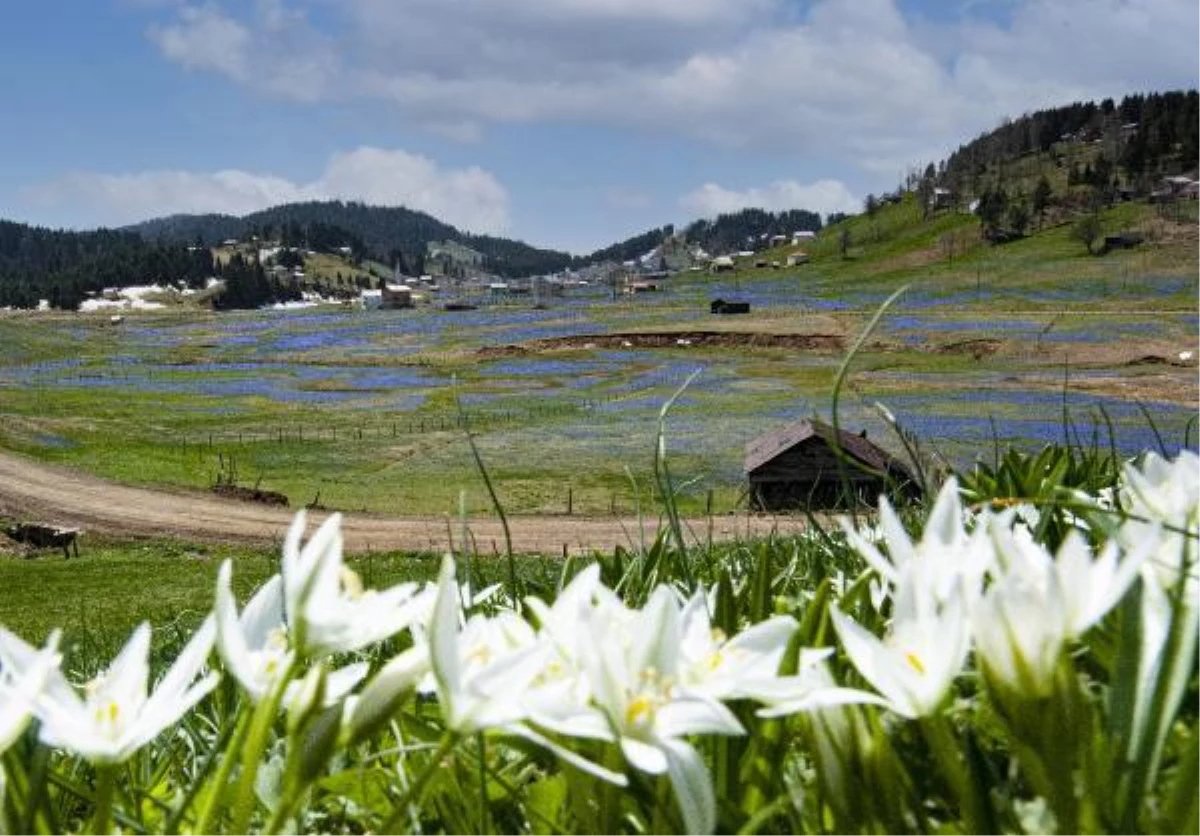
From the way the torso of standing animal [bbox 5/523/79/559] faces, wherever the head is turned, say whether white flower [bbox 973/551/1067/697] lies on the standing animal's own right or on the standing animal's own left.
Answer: on the standing animal's own left

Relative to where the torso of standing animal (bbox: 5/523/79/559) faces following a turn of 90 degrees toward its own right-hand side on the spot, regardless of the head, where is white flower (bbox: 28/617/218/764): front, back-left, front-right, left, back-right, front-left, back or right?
back

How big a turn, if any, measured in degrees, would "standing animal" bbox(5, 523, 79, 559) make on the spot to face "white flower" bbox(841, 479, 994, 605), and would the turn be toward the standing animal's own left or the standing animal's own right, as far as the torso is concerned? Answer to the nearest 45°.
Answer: approximately 90° to the standing animal's own left

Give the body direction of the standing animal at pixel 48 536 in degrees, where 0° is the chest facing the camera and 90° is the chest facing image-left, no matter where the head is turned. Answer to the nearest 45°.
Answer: approximately 90°

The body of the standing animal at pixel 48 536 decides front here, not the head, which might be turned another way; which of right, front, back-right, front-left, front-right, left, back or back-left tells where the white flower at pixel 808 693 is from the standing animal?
left

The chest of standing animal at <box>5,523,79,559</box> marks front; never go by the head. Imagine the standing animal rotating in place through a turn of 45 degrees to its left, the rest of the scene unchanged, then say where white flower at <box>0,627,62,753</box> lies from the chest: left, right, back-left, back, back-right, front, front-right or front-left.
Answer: front-left

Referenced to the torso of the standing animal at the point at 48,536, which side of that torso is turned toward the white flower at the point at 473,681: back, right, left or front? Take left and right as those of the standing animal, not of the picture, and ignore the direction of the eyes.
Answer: left

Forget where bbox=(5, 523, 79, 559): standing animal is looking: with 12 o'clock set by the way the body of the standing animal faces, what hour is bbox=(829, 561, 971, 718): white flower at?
The white flower is roughly at 9 o'clock from the standing animal.
